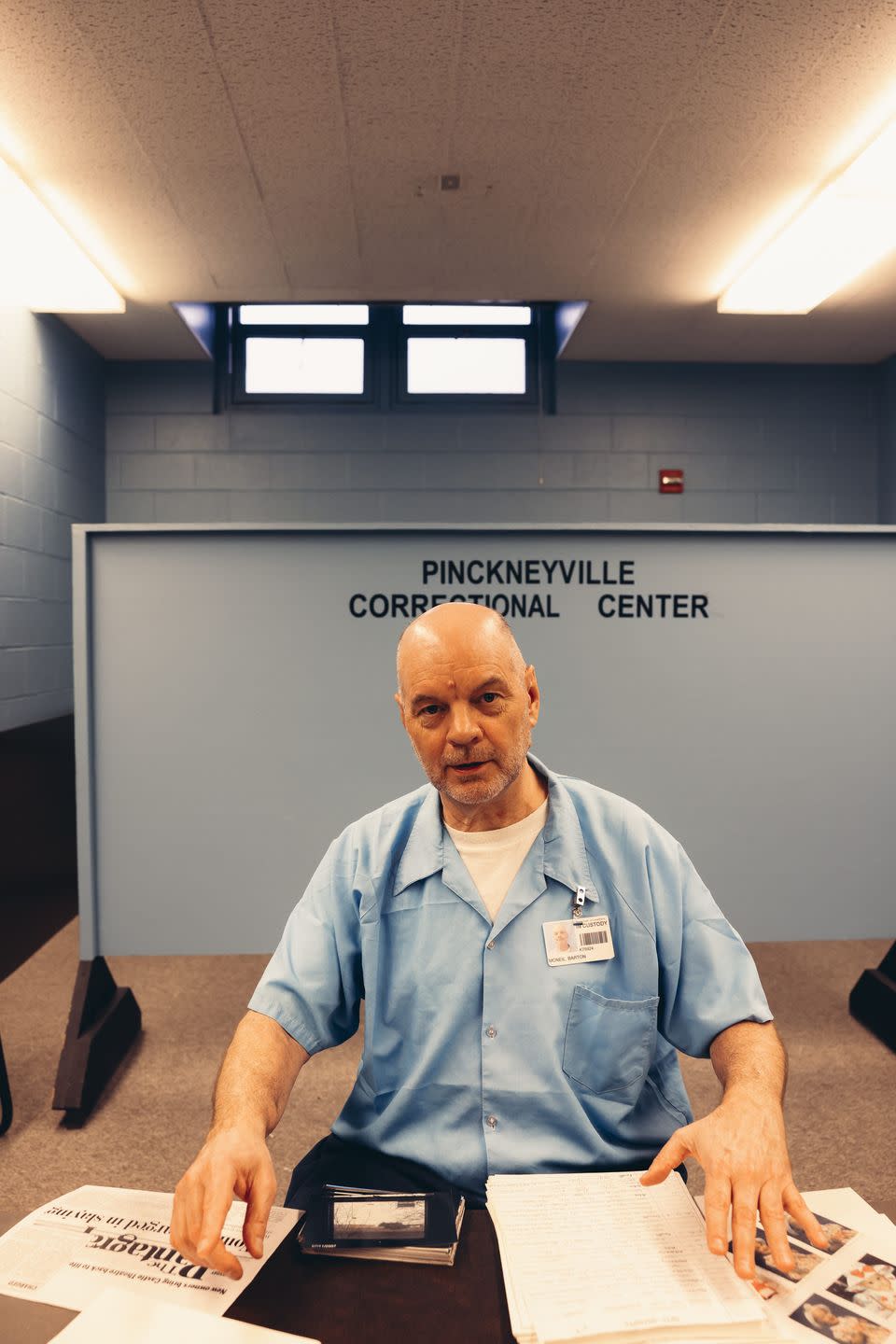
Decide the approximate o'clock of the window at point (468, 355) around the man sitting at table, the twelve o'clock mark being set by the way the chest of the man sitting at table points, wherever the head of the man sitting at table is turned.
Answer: The window is roughly at 6 o'clock from the man sitting at table.

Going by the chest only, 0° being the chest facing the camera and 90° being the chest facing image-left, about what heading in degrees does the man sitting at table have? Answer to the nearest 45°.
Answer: approximately 0°

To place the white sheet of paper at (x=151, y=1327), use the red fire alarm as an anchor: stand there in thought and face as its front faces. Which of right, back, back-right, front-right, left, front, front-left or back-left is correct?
front

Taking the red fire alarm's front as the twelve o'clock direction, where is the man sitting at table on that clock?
The man sitting at table is roughly at 12 o'clock from the red fire alarm.

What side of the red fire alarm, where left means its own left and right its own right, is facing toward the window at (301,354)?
right

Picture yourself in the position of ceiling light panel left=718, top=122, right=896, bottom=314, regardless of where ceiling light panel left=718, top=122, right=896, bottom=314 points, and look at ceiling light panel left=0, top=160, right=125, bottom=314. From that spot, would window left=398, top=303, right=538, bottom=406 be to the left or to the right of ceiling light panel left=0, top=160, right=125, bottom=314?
right

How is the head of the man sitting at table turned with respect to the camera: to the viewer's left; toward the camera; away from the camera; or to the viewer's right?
toward the camera

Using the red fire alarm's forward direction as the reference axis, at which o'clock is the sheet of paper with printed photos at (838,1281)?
The sheet of paper with printed photos is roughly at 12 o'clock from the red fire alarm.

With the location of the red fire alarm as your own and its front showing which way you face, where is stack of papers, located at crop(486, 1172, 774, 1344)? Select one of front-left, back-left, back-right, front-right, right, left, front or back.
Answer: front

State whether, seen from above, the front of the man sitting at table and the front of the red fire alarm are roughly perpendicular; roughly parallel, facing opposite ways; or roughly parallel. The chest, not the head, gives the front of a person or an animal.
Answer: roughly parallel

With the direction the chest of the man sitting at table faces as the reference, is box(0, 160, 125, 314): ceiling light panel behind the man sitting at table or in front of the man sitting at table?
behind

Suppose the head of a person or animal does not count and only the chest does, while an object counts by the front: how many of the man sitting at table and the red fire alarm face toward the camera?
2

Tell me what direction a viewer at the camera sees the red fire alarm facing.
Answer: facing the viewer

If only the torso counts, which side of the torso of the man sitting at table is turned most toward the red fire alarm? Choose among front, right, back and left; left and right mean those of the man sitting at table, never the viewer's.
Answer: back
